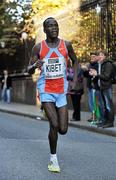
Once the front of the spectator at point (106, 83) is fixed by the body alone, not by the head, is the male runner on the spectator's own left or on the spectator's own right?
on the spectator's own left

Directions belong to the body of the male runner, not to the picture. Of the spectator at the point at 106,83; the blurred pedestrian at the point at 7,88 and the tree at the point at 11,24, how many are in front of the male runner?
0

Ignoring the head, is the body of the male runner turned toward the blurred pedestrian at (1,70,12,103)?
no

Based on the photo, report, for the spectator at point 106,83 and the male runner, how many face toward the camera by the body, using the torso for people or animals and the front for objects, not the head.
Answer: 1

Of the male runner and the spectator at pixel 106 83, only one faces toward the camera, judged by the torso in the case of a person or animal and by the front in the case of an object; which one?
the male runner

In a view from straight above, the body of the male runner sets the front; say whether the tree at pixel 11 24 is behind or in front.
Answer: behind

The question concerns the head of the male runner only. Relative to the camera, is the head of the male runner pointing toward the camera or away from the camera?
toward the camera

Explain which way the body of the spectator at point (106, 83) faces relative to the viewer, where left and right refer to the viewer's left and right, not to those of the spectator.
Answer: facing to the left of the viewer

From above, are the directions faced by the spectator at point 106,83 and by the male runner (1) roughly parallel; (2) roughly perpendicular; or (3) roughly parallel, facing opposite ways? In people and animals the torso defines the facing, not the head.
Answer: roughly perpendicular

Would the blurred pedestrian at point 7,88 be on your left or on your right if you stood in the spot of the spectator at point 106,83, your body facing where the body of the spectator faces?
on your right

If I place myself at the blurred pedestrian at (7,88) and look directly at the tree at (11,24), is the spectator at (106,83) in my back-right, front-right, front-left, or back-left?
back-right

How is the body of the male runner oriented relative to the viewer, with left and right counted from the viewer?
facing the viewer

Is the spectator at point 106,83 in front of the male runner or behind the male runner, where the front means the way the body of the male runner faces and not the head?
behind
